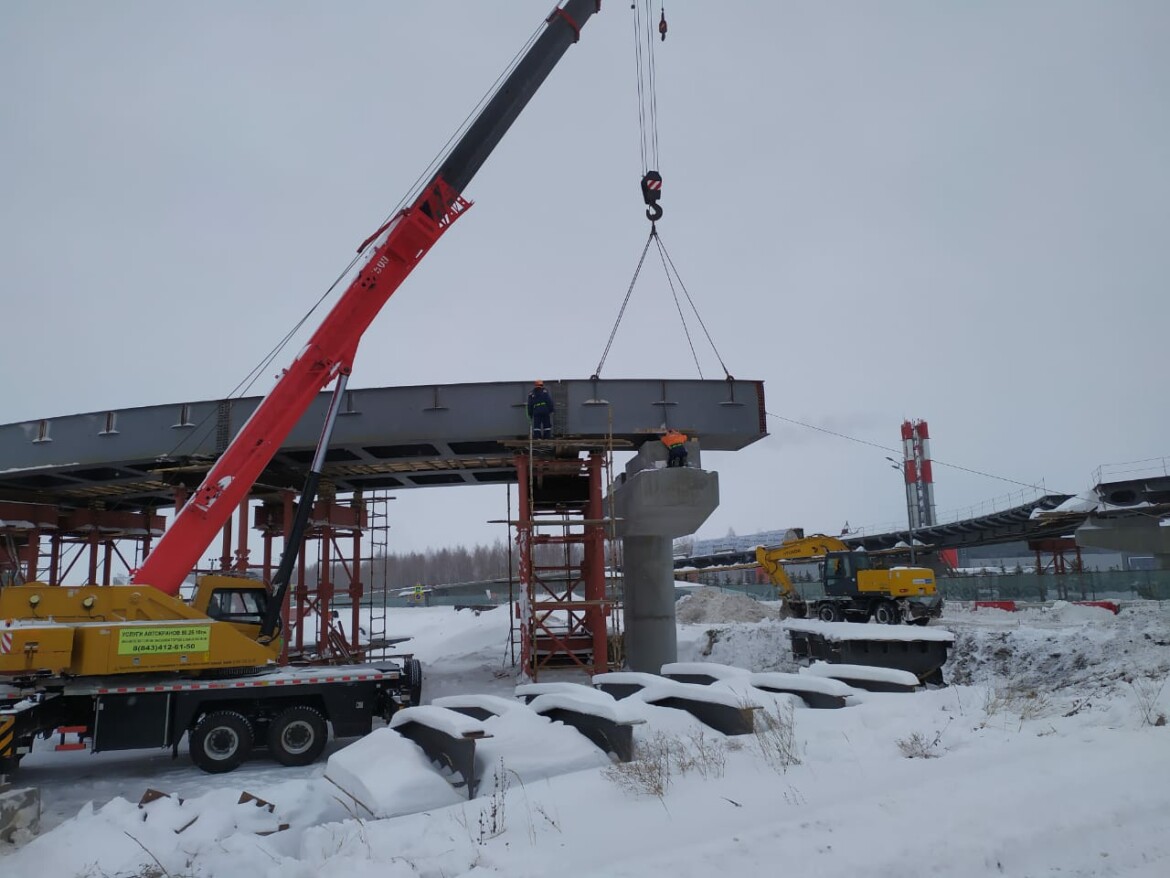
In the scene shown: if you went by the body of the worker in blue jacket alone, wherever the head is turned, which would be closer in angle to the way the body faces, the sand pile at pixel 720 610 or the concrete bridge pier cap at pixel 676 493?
the sand pile

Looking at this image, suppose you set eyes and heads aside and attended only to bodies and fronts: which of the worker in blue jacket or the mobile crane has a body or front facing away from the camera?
the worker in blue jacket

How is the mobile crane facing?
to the viewer's left

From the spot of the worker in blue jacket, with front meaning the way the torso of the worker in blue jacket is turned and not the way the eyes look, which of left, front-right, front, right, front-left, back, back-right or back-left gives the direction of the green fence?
front-right

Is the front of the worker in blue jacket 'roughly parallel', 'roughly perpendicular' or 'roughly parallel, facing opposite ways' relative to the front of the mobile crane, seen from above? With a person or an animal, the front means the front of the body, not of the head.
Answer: roughly perpendicular

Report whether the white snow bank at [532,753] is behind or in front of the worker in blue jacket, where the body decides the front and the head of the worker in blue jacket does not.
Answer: behind

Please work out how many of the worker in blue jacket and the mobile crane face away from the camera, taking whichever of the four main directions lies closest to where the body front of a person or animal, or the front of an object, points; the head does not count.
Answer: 1

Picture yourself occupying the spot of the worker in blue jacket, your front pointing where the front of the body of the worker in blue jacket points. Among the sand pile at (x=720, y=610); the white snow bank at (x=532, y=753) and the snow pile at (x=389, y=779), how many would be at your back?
2

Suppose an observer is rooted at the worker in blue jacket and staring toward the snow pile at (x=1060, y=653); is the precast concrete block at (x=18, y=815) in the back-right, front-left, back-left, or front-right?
back-right

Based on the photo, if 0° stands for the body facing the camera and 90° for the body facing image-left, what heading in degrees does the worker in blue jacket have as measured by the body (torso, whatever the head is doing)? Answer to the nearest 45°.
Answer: approximately 180°

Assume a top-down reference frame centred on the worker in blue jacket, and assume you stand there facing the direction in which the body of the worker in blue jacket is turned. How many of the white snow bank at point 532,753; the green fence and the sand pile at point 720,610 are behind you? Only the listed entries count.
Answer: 1
